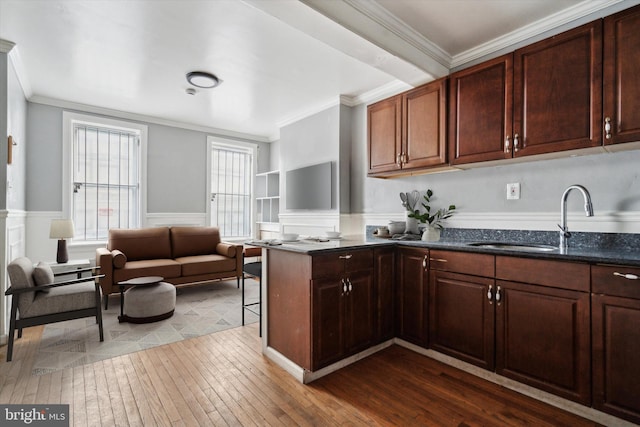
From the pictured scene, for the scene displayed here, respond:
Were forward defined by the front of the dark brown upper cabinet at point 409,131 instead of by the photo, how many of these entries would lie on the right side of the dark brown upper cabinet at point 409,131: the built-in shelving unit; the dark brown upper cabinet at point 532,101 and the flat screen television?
2

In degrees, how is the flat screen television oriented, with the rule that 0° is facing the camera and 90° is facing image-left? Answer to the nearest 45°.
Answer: approximately 45°

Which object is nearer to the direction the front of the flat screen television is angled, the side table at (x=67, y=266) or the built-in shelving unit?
the side table

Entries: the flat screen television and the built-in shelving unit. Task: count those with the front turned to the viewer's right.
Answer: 0

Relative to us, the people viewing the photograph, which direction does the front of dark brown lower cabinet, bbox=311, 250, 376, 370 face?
facing the viewer and to the right of the viewer

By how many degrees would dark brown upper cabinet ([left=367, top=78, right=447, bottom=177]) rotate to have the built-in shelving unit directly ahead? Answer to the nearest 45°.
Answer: approximately 90° to its right

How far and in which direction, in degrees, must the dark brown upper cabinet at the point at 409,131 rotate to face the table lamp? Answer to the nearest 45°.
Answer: approximately 45° to its right

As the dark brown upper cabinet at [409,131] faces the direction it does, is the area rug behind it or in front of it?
in front

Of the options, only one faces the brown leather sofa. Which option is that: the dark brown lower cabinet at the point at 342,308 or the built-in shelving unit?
the built-in shelving unit

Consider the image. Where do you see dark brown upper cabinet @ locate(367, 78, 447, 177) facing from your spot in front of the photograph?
facing the viewer and to the left of the viewer
